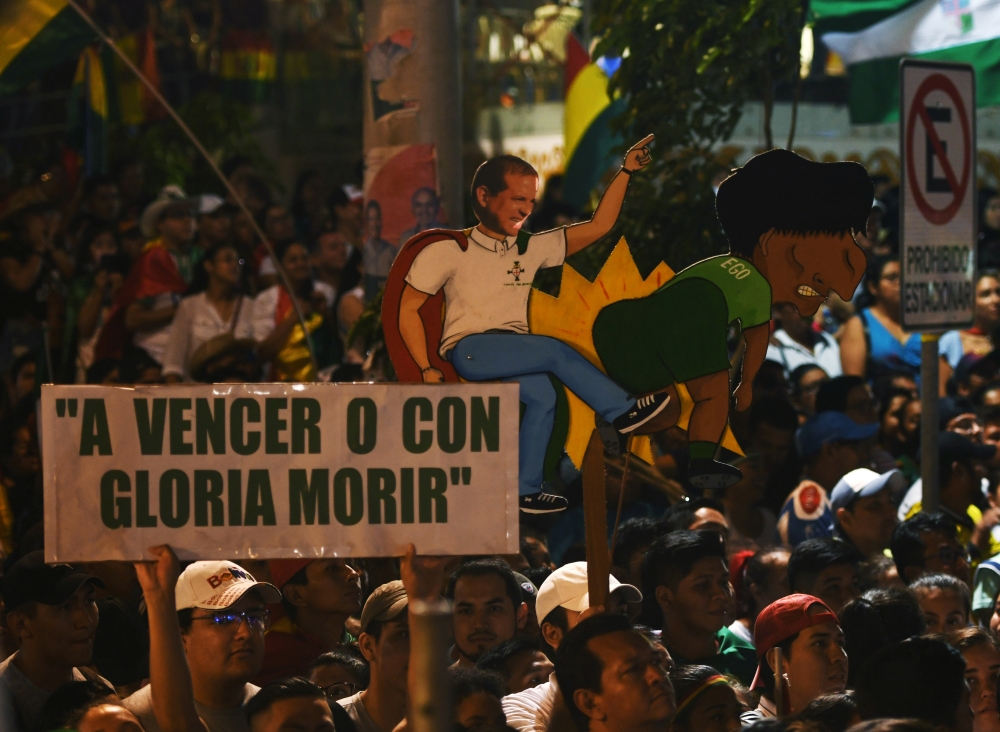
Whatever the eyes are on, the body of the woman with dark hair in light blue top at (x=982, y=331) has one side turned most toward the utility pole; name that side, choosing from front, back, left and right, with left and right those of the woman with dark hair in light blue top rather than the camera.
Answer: right

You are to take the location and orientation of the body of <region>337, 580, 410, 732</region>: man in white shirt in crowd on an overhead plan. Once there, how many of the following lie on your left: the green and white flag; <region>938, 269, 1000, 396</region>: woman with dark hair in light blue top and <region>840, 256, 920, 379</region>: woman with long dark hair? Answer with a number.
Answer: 3

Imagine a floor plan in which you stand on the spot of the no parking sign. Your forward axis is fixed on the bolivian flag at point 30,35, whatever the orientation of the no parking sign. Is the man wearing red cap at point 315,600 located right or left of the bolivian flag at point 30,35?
left

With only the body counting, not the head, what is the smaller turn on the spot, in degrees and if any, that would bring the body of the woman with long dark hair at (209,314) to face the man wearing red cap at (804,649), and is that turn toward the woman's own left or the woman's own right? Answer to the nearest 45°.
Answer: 0° — they already face them

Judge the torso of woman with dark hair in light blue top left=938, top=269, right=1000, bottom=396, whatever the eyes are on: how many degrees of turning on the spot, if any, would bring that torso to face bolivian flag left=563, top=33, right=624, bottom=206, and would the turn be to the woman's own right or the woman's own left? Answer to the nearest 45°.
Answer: approximately 135° to the woman's own right

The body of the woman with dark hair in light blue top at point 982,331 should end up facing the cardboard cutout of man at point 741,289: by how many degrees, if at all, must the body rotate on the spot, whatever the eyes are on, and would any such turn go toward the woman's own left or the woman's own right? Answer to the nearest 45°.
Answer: approximately 45° to the woman's own right

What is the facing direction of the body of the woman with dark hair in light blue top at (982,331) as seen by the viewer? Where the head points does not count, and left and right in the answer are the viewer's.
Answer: facing the viewer and to the right of the viewer

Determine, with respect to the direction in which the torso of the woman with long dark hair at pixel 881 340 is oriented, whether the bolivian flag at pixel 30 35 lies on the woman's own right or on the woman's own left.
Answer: on the woman's own right

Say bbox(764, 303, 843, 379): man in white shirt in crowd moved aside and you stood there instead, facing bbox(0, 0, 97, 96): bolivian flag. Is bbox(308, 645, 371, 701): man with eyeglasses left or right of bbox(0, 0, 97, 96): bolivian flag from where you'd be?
left

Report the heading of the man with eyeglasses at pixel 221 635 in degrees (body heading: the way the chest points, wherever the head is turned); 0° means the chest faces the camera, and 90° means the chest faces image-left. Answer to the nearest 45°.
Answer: approximately 315°
